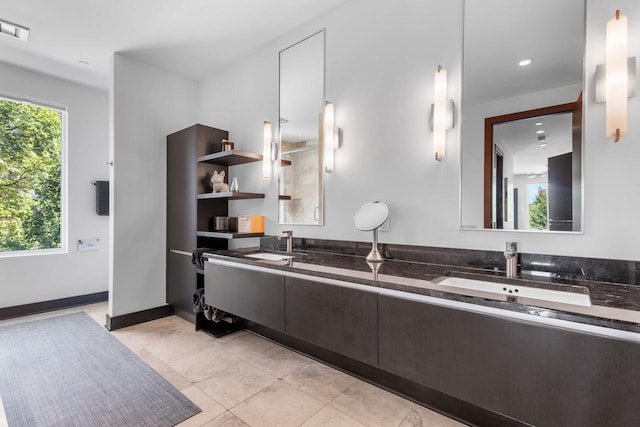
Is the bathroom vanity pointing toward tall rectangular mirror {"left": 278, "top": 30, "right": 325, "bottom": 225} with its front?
no

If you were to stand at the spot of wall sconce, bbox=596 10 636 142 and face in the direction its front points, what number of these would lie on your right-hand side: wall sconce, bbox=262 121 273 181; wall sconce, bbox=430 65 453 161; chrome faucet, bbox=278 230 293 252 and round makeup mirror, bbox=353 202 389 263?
4

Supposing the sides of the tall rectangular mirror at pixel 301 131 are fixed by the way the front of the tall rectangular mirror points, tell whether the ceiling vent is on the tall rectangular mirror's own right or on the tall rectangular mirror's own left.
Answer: on the tall rectangular mirror's own right

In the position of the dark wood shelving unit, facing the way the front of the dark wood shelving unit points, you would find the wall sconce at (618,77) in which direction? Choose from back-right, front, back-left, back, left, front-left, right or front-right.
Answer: left

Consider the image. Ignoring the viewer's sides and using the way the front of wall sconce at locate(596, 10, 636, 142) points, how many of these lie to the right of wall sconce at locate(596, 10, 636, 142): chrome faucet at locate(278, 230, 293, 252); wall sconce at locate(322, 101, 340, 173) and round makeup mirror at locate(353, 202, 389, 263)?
3

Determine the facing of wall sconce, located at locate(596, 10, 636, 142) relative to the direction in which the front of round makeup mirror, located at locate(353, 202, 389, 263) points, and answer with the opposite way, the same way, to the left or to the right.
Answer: the same way

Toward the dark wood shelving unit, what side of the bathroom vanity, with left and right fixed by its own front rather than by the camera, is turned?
right

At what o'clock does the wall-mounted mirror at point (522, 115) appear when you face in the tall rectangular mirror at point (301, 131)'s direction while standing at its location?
The wall-mounted mirror is roughly at 9 o'clock from the tall rectangular mirror.

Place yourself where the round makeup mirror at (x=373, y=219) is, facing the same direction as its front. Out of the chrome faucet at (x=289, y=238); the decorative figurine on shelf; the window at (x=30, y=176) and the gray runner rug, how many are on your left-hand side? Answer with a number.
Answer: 0

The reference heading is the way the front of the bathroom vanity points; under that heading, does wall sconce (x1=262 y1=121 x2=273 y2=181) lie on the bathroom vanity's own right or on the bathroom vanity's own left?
on the bathroom vanity's own right

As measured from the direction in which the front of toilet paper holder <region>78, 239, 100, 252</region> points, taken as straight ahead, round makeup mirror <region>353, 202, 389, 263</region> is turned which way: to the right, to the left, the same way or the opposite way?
to the right

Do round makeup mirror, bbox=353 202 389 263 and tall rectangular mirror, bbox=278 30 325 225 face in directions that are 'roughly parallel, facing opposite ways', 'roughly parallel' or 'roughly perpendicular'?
roughly parallel

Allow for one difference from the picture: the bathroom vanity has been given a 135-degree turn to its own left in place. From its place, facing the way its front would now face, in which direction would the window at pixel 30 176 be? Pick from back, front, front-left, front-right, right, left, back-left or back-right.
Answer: back

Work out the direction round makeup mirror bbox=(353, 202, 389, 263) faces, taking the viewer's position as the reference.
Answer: facing the viewer and to the left of the viewer

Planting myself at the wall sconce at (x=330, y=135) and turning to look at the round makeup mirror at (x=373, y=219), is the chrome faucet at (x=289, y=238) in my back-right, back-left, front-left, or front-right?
back-right

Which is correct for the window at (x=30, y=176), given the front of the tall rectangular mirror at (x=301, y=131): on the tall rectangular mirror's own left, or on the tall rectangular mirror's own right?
on the tall rectangular mirror's own right

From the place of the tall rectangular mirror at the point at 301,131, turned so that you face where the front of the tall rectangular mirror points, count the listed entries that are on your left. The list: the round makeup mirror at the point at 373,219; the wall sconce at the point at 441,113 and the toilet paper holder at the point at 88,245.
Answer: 2

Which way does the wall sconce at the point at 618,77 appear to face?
toward the camera
